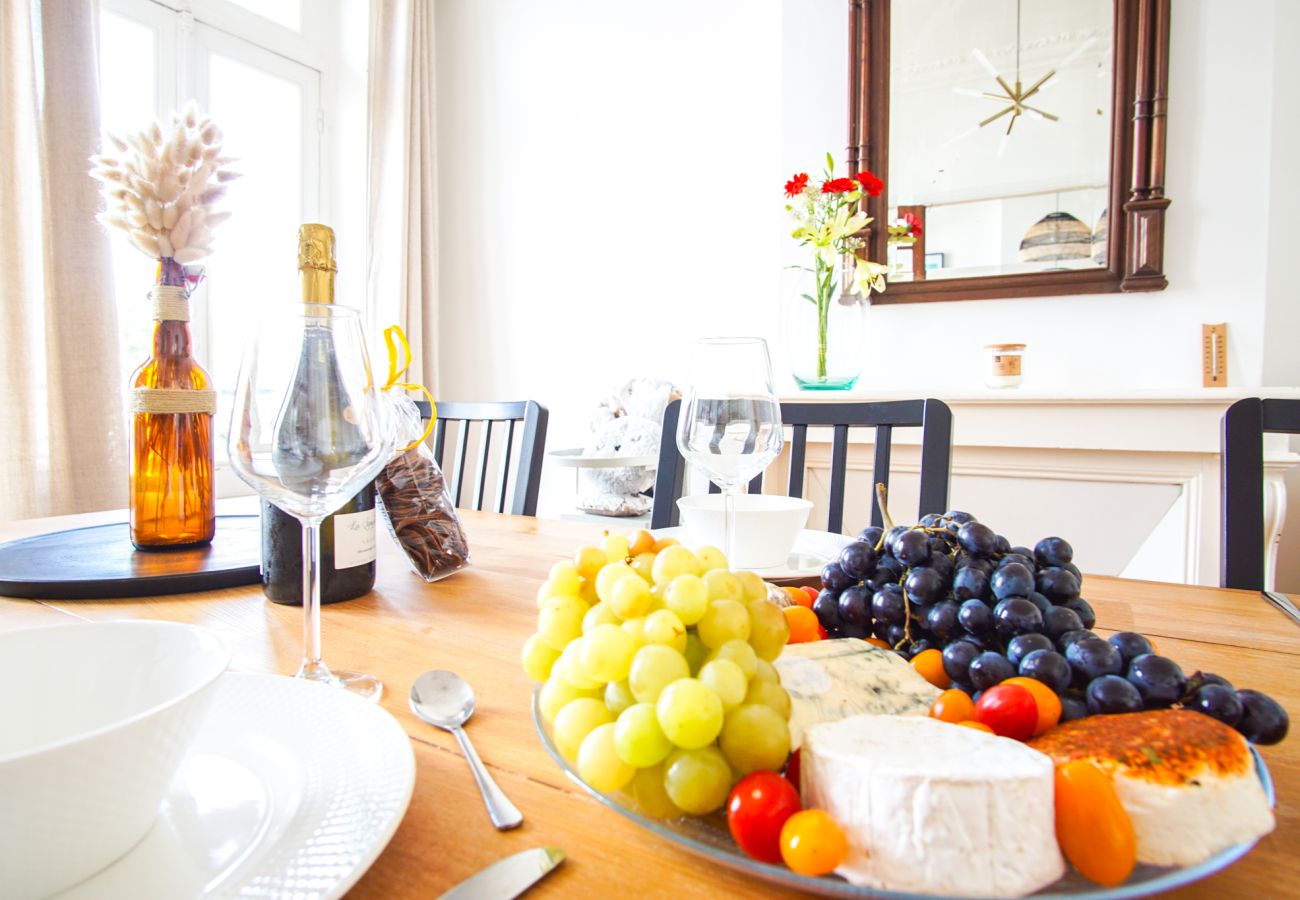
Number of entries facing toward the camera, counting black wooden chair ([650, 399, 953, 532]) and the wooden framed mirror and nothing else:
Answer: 2

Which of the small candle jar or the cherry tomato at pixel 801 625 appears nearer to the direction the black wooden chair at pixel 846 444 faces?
the cherry tomato

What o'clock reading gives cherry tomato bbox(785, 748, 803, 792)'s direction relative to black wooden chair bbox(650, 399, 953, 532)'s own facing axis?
The cherry tomato is roughly at 12 o'clock from the black wooden chair.

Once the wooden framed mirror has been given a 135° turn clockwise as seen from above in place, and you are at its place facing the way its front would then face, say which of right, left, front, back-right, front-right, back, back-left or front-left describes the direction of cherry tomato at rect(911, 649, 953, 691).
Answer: back-left

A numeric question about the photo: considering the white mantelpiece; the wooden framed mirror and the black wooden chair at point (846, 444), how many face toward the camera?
3

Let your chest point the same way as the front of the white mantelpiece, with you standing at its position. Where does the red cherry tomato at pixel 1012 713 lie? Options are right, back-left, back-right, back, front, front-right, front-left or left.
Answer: front

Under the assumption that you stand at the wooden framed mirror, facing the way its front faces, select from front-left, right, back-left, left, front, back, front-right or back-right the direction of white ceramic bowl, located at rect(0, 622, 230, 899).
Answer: front

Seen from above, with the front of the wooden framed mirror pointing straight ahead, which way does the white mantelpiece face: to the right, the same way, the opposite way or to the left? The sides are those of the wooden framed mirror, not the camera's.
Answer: the same way

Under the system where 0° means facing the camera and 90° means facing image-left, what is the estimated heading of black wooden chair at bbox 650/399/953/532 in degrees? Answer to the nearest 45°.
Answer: approximately 0°

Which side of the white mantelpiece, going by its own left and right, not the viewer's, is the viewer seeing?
front

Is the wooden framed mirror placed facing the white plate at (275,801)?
yes

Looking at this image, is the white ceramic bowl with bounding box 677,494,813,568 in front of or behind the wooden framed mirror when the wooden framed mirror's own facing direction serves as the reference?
in front

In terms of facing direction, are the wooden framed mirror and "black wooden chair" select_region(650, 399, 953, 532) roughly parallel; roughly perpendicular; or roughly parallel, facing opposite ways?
roughly parallel

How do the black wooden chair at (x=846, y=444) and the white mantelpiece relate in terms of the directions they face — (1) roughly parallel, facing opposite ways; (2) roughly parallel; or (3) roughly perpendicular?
roughly parallel

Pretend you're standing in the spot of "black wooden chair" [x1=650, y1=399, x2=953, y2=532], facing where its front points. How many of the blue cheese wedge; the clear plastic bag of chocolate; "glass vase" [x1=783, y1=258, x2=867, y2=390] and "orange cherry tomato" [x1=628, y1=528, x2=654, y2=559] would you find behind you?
1

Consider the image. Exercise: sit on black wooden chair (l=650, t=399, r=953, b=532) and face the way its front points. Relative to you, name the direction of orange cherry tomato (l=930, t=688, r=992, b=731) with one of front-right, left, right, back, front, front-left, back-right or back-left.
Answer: front

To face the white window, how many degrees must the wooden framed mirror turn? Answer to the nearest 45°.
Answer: approximately 90° to its right

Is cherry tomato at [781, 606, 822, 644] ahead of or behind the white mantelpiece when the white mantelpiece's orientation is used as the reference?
ahead
